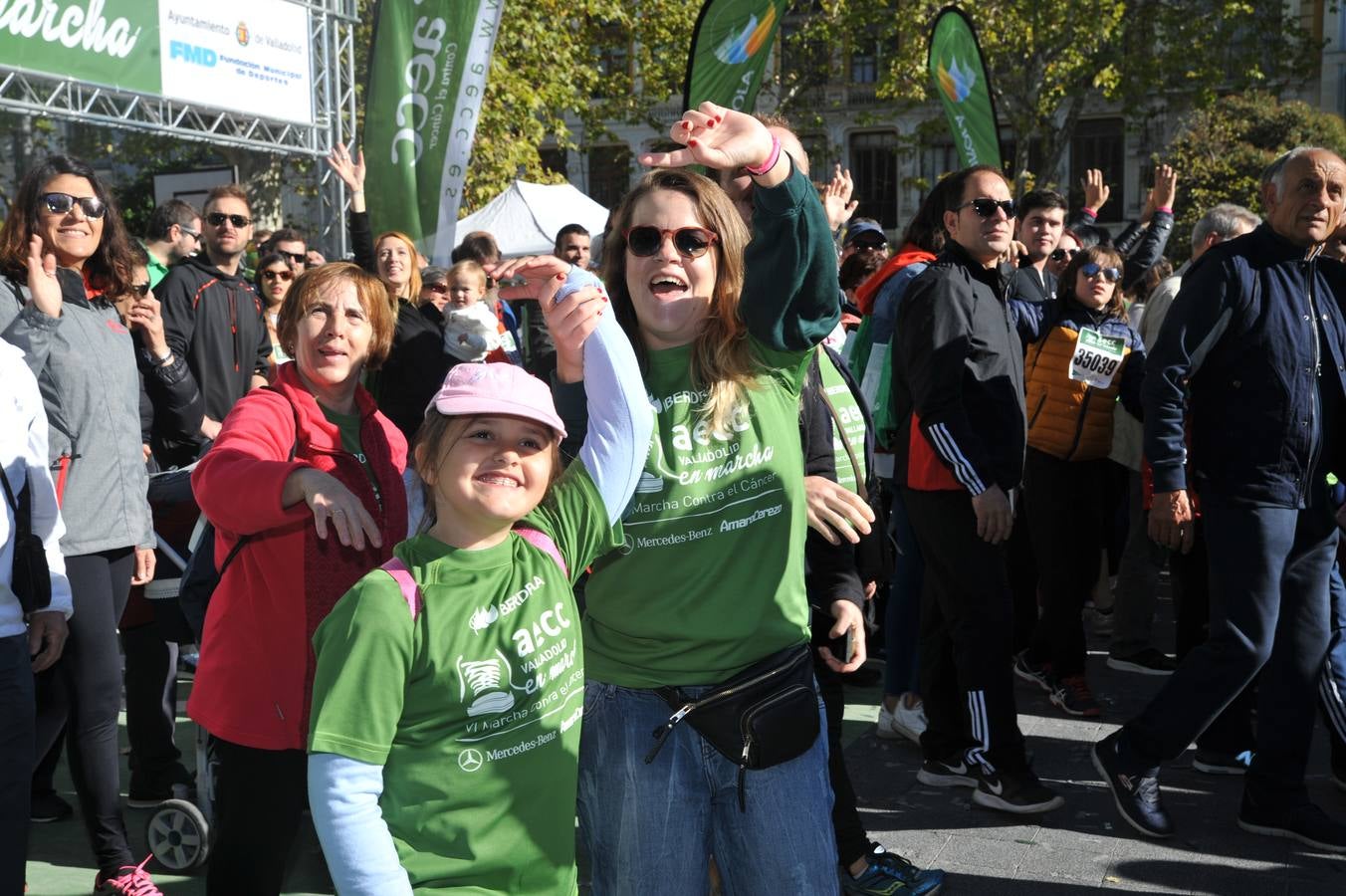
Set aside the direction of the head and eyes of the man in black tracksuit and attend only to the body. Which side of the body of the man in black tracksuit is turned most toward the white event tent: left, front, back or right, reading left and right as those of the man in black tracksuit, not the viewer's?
back

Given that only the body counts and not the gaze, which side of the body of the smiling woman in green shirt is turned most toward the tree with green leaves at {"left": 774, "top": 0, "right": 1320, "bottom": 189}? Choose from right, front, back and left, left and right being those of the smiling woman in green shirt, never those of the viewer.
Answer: back

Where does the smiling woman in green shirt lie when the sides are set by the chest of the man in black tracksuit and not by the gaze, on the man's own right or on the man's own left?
on the man's own right

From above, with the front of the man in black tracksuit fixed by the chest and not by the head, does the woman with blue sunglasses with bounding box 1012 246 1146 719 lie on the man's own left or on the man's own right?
on the man's own left

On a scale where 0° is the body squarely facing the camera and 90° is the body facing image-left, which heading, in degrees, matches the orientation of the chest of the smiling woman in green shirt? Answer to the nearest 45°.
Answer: approximately 0°

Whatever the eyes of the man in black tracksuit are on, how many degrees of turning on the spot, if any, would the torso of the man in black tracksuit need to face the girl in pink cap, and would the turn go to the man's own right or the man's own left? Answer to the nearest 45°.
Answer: approximately 45° to the man's own right

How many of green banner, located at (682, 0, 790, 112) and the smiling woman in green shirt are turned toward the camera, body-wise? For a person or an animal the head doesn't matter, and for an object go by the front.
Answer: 2

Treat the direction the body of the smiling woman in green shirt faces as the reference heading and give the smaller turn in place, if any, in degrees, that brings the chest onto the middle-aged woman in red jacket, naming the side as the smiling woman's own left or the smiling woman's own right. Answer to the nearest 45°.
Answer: approximately 135° to the smiling woman's own right

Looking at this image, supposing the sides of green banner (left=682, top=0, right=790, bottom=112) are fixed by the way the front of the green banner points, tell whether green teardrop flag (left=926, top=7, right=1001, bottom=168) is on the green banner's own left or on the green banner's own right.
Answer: on the green banner's own left

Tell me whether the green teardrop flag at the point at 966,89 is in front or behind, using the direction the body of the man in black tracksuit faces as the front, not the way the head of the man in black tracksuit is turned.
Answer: behind

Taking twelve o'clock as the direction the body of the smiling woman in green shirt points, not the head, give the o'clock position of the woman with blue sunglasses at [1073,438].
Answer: The woman with blue sunglasses is roughly at 7 o'clock from the smiling woman in green shirt.

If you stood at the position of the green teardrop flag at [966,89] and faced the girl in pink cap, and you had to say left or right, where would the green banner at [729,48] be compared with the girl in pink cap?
right
